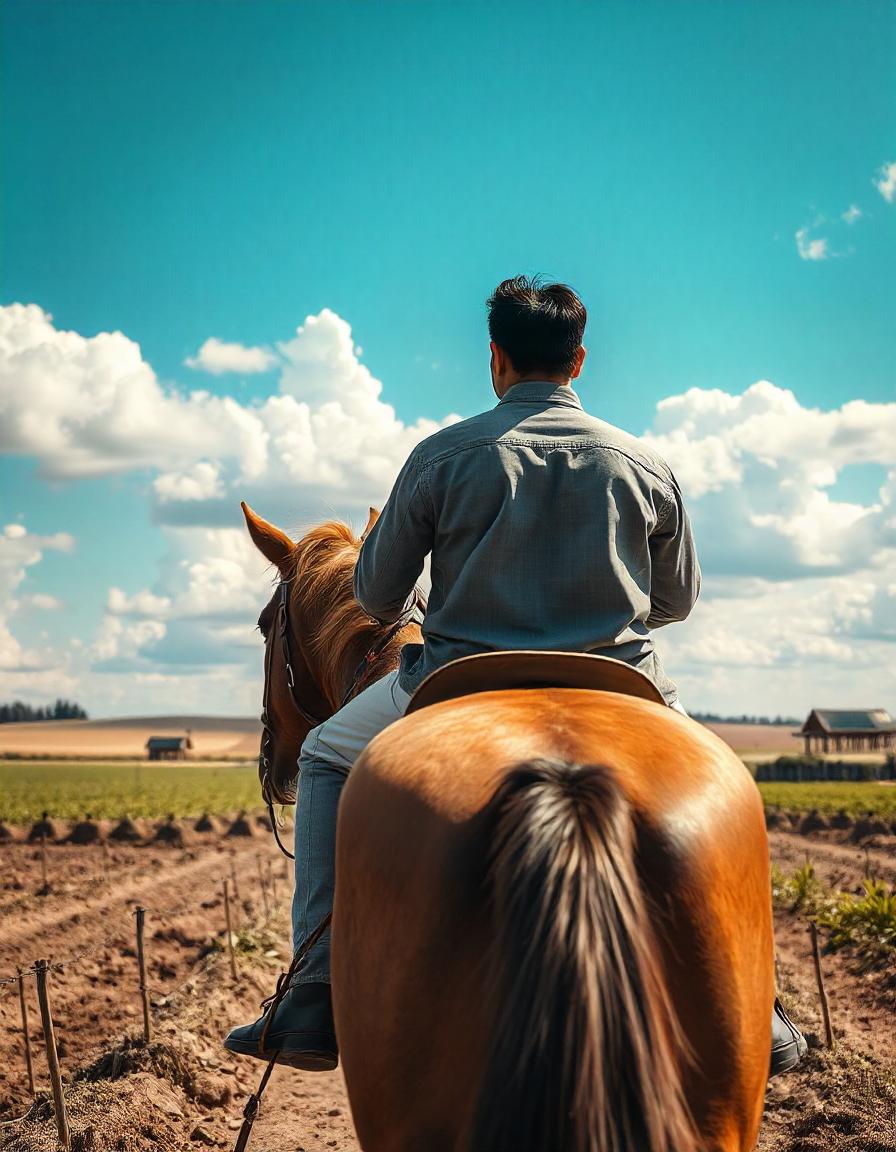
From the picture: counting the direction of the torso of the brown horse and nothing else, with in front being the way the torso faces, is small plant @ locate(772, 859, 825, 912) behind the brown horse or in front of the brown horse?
in front

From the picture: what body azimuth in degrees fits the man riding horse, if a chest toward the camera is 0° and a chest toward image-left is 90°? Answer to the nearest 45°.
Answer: approximately 180°

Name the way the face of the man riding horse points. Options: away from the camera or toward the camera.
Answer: away from the camera

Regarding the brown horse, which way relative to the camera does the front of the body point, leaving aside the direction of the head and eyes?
away from the camera
